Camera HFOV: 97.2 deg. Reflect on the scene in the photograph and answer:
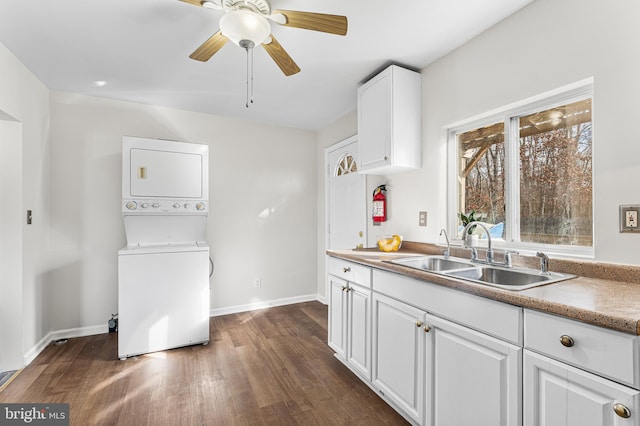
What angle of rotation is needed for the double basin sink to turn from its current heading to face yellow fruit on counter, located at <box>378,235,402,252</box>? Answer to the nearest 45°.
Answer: approximately 90° to its right

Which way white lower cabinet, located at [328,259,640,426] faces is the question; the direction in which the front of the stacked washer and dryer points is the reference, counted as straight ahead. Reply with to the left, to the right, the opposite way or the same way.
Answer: to the right

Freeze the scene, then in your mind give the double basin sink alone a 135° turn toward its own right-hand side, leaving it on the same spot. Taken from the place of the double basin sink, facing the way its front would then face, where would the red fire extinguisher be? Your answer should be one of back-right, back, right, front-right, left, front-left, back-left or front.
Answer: front-left

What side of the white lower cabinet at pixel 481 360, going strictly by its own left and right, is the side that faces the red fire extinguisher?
right

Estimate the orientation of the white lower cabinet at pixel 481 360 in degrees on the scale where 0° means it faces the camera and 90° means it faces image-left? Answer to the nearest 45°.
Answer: approximately 45°

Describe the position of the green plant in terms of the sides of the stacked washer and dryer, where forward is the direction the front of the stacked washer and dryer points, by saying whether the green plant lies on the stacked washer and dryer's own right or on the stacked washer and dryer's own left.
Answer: on the stacked washer and dryer's own left

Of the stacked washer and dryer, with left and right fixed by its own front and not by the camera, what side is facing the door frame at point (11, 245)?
right

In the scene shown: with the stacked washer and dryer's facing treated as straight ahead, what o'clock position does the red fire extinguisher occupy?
The red fire extinguisher is roughly at 10 o'clock from the stacked washer and dryer.

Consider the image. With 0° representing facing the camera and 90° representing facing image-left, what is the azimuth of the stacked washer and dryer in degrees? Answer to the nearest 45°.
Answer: approximately 0°
